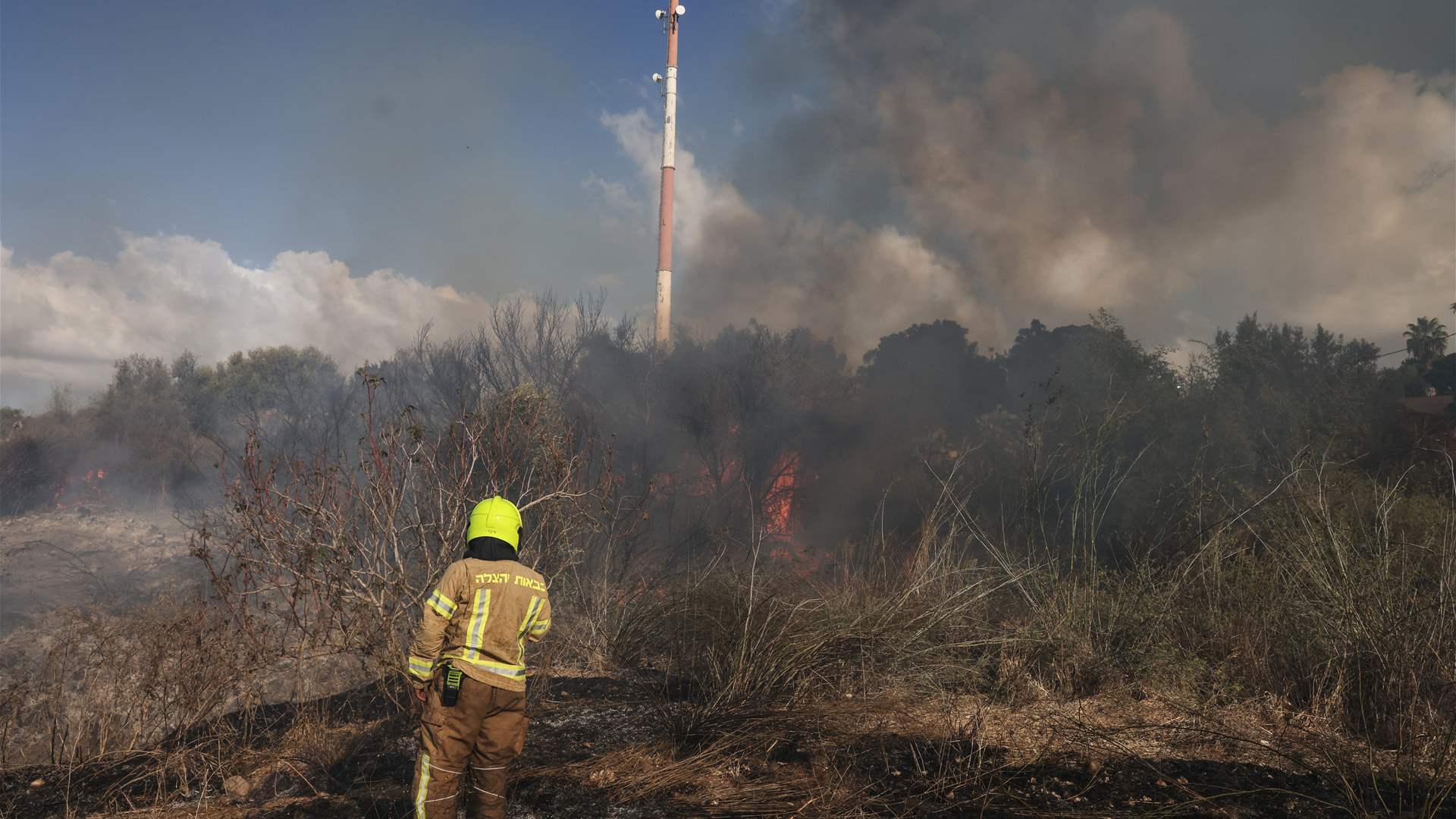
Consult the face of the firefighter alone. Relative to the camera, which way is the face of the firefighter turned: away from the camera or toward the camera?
away from the camera

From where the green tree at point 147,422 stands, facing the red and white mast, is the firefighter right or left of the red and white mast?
right

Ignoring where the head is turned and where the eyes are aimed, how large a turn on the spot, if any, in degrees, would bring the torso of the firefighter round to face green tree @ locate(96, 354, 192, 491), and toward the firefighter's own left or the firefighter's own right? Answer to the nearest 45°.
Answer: approximately 45° to the firefighter's own right

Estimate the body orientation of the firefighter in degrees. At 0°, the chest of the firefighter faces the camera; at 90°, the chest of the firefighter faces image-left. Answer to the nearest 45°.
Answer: approximately 135°
